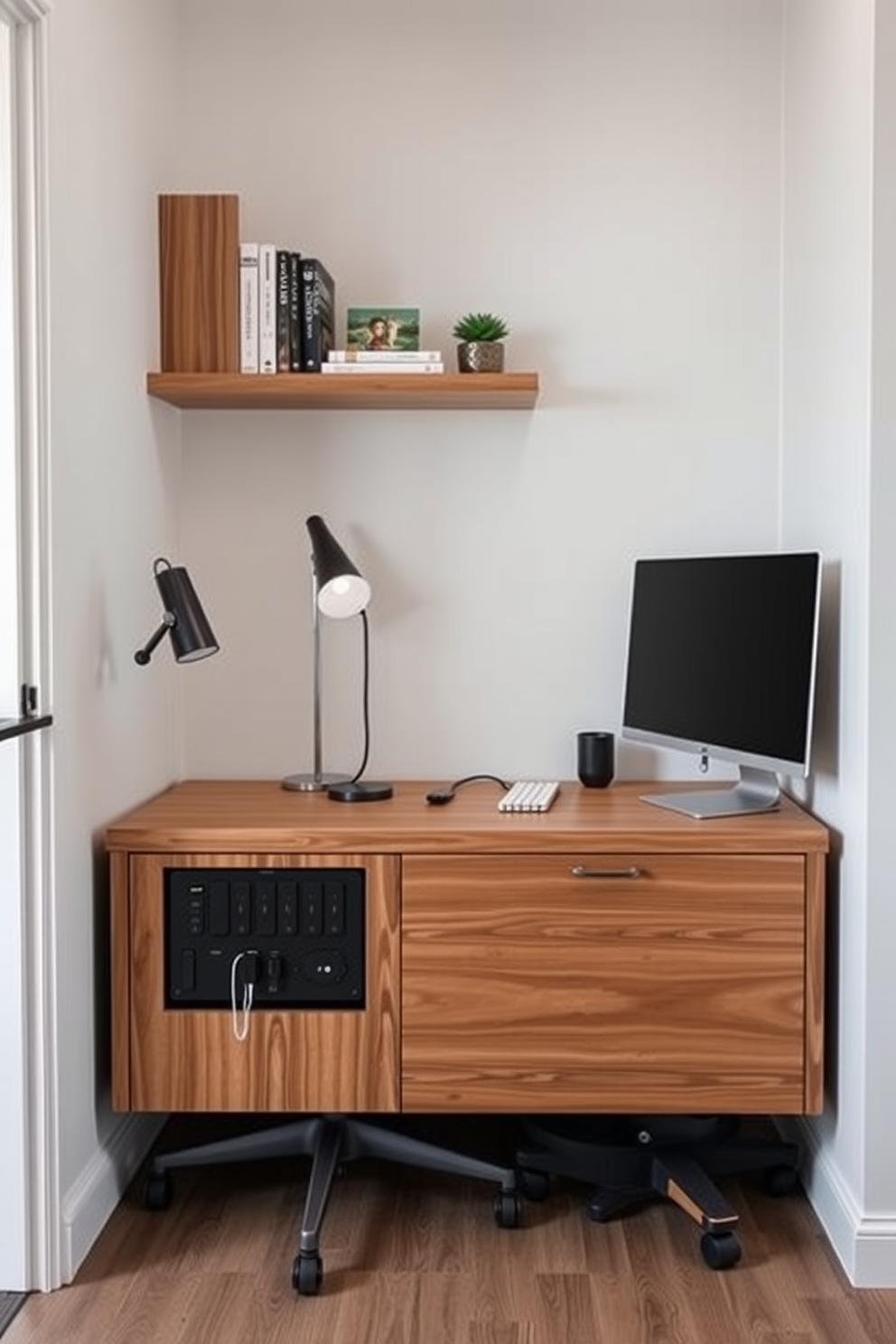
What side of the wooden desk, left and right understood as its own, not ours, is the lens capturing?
front

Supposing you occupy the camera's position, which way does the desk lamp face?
facing the viewer and to the right of the viewer

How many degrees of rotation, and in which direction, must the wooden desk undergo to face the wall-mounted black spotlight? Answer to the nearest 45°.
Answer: approximately 90° to its right

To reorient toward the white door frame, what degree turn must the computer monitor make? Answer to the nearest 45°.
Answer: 0° — it already faces it

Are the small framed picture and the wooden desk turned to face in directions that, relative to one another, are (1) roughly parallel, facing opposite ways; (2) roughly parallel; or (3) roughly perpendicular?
roughly parallel

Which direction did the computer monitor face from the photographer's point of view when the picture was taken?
facing the viewer and to the left of the viewer

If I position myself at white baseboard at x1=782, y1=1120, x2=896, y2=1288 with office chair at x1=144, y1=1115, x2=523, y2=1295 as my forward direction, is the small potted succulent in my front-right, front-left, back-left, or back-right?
front-right

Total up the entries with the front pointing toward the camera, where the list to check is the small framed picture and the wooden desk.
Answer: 2

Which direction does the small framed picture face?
toward the camera
